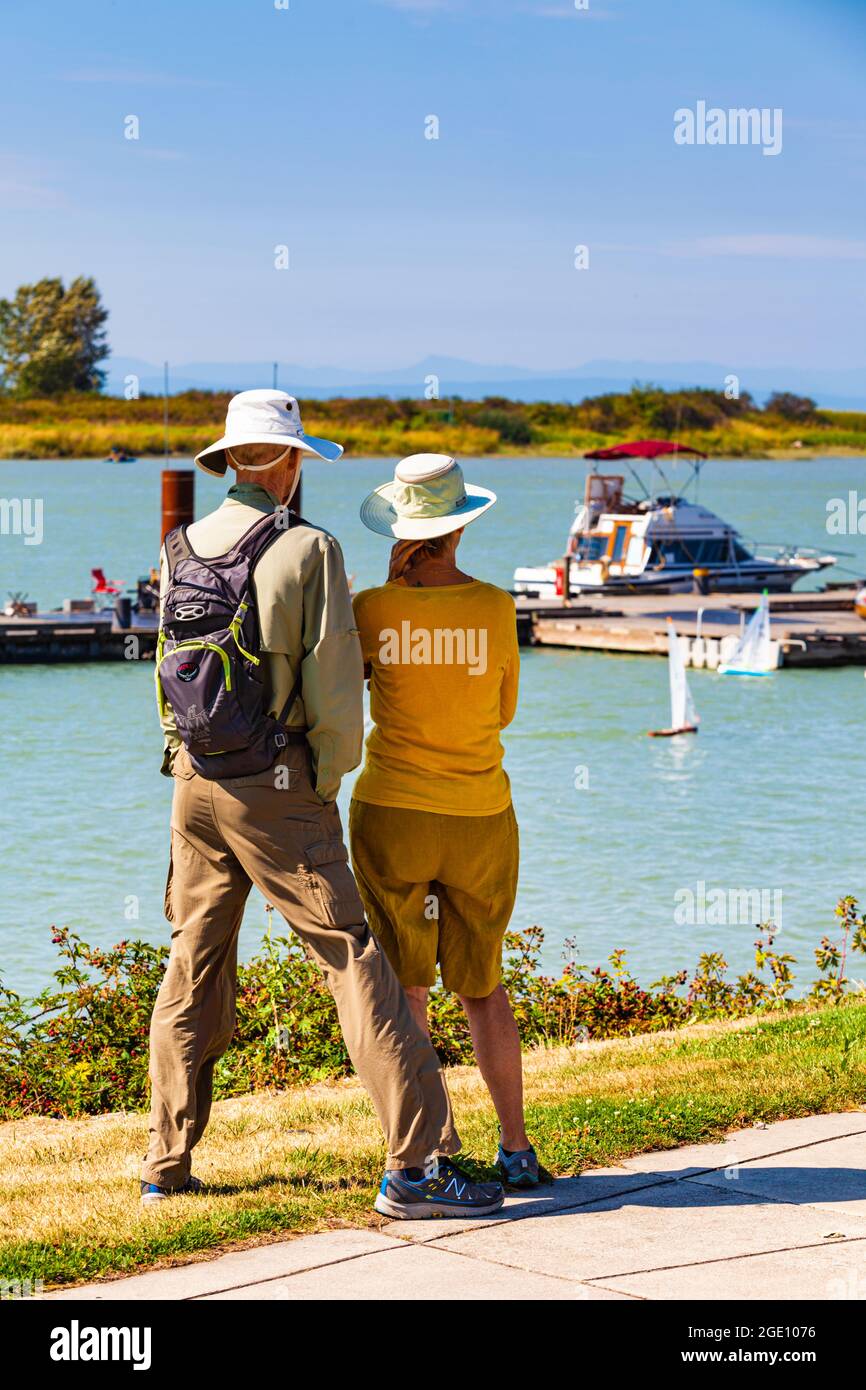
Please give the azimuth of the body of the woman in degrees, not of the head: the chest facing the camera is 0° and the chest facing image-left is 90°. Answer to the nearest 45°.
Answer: approximately 180°

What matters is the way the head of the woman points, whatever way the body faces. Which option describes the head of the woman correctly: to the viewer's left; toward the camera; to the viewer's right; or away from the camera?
away from the camera

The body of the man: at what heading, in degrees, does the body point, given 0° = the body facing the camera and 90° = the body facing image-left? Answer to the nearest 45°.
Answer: approximately 225°

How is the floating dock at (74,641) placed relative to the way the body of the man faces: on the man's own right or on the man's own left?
on the man's own left

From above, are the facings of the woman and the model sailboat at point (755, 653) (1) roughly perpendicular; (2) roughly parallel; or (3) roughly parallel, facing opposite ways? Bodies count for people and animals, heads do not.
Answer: roughly perpendicular

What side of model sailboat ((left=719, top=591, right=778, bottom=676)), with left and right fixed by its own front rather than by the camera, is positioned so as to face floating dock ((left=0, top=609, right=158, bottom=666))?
front

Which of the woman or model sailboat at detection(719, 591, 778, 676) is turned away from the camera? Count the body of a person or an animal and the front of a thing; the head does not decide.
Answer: the woman

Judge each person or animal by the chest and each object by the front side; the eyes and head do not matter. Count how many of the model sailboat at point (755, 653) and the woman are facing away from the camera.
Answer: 1
